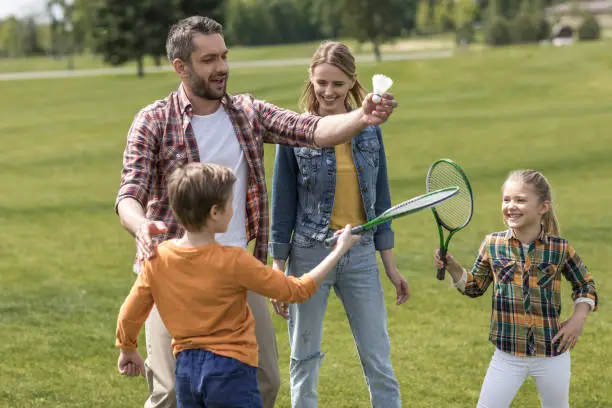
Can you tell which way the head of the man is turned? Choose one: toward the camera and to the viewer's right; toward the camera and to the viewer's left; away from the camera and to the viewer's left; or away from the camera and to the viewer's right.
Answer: toward the camera and to the viewer's right

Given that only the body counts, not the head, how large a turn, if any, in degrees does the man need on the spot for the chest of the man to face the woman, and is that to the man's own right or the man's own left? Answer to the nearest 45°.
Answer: approximately 90° to the man's own left

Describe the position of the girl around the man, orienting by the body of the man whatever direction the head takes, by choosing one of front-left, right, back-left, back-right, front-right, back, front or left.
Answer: front-left

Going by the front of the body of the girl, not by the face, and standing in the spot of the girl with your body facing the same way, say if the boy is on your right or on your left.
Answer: on your right

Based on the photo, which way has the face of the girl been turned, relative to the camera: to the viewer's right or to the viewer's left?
to the viewer's left

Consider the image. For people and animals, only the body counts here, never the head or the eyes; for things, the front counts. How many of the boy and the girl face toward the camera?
1

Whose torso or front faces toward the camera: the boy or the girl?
the girl

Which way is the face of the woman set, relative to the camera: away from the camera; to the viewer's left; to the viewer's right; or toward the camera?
toward the camera

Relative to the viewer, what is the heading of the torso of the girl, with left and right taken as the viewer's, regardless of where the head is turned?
facing the viewer

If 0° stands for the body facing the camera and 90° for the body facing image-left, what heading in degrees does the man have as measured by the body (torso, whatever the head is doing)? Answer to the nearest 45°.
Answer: approximately 315°

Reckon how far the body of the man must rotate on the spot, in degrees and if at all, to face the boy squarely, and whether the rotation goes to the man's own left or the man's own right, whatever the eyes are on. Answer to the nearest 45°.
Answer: approximately 45° to the man's own right

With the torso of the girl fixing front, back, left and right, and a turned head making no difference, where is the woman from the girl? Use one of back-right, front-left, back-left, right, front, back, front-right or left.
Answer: right

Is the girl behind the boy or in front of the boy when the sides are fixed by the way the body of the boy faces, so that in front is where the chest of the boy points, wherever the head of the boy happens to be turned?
in front

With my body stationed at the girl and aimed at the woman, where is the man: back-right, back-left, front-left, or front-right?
front-left

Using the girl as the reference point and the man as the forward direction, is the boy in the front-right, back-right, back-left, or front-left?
front-left

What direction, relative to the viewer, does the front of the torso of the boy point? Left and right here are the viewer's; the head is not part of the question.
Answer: facing away from the viewer and to the right of the viewer
